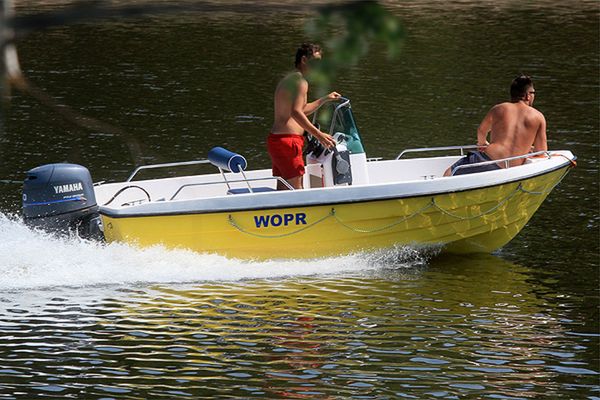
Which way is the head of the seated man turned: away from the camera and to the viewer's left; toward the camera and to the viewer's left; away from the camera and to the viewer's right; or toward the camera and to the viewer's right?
away from the camera and to the viewer's right

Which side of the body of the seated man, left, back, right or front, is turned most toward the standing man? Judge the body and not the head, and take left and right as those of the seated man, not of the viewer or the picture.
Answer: left

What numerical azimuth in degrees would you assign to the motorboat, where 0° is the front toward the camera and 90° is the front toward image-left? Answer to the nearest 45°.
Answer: approximately 270°

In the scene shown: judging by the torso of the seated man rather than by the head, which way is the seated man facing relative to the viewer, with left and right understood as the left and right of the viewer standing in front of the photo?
facing away from the viewer

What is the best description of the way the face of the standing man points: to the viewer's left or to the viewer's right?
to the viewer's right
